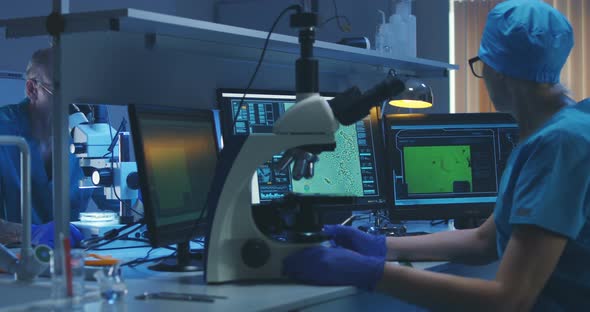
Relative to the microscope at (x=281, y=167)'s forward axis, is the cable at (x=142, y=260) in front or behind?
behind

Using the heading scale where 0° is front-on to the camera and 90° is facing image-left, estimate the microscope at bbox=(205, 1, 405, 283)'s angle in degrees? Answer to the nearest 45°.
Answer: approximately 270°

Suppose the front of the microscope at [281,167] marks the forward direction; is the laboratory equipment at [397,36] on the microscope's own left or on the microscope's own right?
on the microscope's own left

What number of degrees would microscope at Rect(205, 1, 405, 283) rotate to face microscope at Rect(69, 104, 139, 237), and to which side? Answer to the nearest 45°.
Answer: approximately 135° to its left

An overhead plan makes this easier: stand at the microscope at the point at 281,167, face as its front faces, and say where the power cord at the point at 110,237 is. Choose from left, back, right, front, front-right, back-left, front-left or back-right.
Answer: back-left

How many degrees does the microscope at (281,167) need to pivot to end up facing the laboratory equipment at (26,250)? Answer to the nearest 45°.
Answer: approximately 180°
